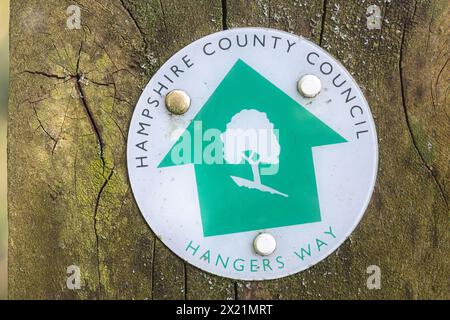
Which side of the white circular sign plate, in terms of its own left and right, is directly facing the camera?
front
